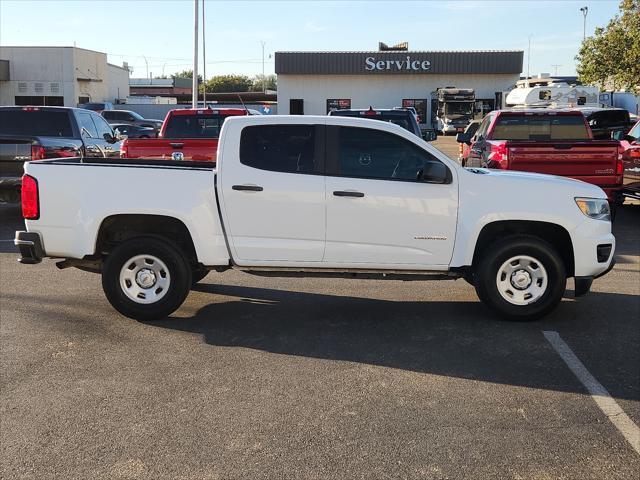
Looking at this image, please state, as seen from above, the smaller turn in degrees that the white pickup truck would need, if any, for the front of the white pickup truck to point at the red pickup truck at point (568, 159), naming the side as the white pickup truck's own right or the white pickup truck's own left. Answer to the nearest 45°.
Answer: approximately 45° to the white pickup truck's own left

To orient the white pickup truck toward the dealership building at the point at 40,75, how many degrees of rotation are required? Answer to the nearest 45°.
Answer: approximately 135° to its left

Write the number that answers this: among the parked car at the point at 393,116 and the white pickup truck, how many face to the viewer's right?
1

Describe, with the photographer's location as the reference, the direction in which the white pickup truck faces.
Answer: facing to the right of the viewer

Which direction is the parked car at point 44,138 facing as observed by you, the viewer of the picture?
facing away from the viewer and to the right of the viewer

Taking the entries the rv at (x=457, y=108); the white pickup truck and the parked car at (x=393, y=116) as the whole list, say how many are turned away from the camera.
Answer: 1

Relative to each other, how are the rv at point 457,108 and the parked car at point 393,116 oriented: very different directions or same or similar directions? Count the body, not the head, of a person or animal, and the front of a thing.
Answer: very different directions

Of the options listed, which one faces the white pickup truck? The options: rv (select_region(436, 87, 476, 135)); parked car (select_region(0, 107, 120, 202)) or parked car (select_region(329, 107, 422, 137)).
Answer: the rv

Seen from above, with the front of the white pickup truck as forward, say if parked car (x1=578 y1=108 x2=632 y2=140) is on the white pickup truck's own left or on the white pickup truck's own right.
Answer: on the white pickup truck's own left

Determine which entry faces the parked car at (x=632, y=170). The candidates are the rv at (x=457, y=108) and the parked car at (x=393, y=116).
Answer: the rv

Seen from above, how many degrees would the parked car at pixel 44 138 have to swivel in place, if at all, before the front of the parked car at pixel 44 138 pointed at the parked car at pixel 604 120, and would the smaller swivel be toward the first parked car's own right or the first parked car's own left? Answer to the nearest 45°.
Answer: approximately 45° to the first parked car's own right

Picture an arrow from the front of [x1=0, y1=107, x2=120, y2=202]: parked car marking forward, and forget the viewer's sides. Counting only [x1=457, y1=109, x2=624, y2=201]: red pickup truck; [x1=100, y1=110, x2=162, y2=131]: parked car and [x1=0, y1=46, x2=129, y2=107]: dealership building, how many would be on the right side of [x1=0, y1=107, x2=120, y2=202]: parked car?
1

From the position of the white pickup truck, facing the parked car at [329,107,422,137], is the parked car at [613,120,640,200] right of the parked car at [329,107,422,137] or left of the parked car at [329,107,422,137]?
right

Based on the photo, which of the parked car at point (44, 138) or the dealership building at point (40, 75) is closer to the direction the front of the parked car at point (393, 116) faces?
the dealership building

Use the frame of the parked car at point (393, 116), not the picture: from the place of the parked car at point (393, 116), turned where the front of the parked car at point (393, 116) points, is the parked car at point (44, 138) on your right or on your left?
on your left

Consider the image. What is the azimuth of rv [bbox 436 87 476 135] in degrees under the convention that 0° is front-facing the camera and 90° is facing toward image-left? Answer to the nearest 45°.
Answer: approximately 0°

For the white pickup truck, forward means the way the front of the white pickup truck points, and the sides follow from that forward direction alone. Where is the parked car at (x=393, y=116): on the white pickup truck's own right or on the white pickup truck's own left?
on the white pickup truck's own left
